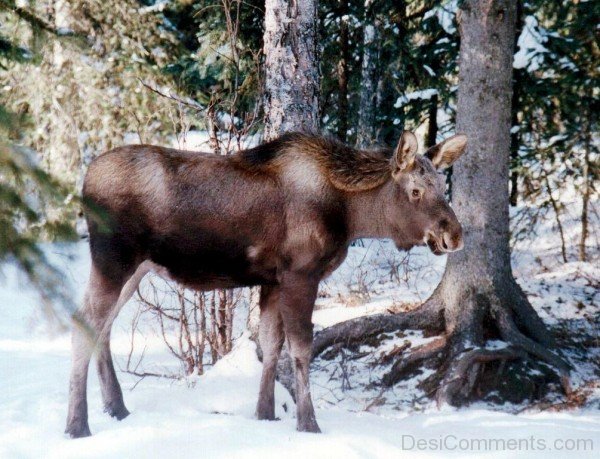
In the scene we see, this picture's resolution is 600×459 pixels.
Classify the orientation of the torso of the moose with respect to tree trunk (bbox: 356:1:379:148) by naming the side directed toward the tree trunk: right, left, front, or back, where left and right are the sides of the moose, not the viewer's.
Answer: left

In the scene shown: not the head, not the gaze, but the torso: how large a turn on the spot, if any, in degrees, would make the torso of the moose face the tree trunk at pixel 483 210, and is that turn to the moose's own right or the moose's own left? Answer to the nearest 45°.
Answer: approximately 45° to the moose's own left

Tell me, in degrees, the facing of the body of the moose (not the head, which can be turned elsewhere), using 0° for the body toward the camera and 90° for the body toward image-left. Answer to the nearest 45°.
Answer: approximately 270°

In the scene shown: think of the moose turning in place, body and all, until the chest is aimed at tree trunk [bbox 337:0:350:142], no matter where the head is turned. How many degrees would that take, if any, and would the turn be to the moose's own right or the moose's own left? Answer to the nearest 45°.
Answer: approximately 90° to the moose's own left

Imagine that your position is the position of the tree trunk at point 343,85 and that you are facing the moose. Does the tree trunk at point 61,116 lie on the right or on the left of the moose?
right

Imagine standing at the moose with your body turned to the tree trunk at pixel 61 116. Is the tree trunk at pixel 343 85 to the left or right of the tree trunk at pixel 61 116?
right

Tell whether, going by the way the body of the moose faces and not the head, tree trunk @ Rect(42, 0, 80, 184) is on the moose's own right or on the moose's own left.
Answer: on the moose's own left
